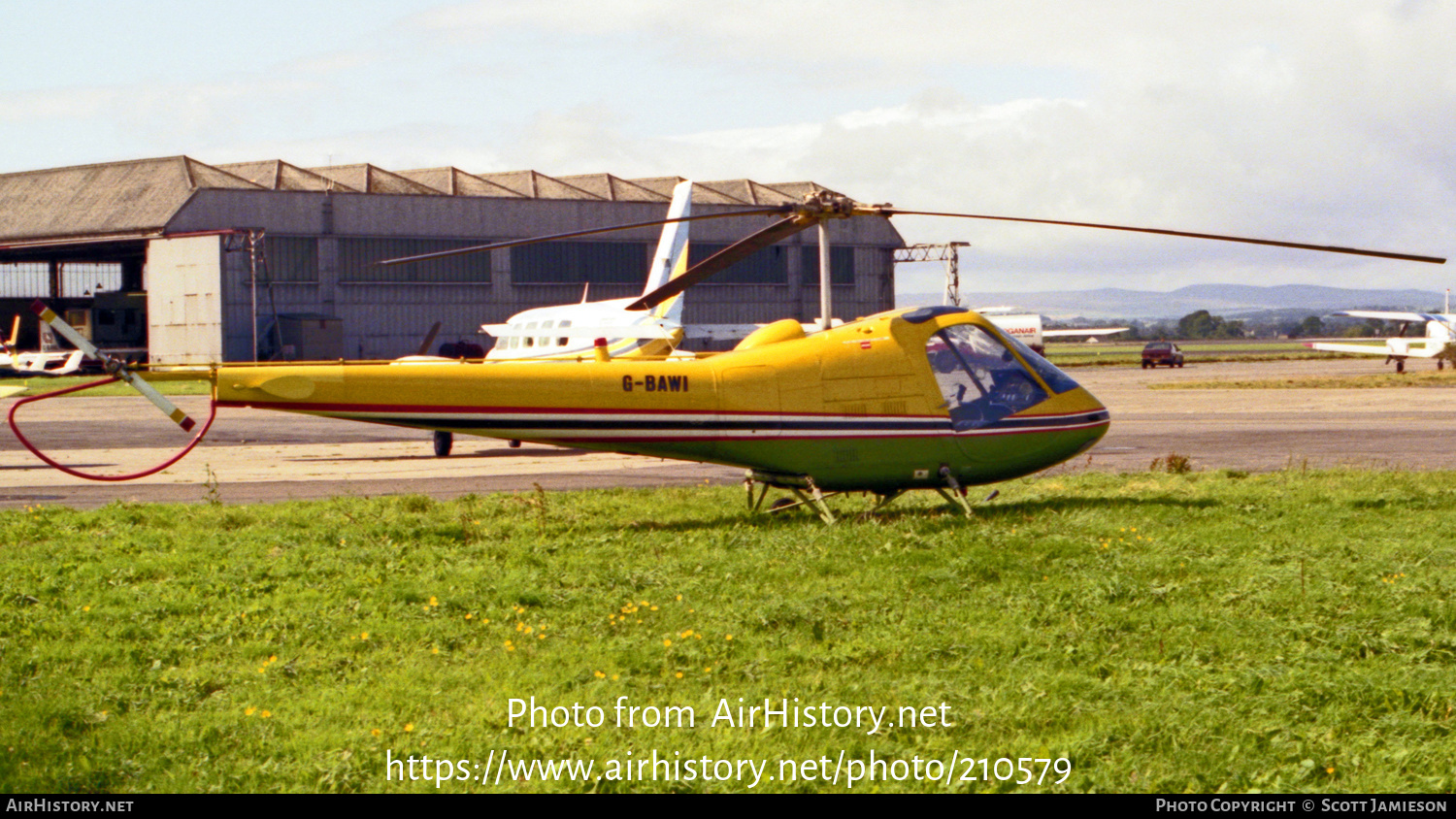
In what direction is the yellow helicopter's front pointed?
to the viewer's right

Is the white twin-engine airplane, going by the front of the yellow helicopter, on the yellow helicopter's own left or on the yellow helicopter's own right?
on the yellow helicopter's own left
